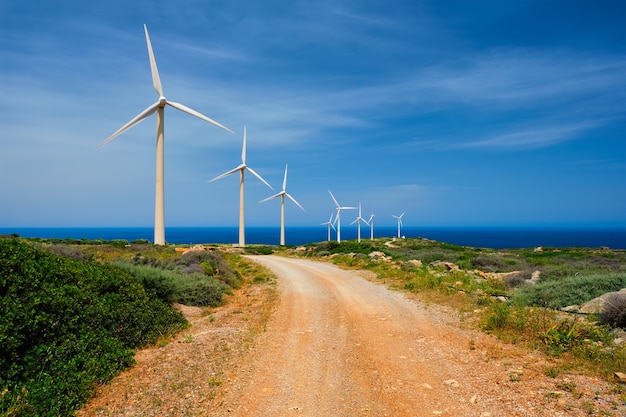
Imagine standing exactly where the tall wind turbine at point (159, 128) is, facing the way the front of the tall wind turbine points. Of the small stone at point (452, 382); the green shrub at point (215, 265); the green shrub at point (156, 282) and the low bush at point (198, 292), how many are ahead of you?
4

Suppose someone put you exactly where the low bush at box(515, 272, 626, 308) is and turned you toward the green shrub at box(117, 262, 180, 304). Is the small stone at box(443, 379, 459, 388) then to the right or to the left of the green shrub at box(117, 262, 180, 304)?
left

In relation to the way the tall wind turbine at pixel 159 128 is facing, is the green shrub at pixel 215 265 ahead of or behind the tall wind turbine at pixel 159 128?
ahead

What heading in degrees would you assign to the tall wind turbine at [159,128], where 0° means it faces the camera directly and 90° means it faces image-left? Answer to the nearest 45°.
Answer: approximately 0°

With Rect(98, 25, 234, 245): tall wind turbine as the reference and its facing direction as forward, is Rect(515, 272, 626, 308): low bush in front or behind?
in front

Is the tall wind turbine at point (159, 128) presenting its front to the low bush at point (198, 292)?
yes

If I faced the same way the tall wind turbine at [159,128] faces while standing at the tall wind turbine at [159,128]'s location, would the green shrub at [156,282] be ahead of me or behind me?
ahead

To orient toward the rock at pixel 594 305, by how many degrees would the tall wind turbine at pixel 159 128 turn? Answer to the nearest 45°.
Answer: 0° — it already faces it
